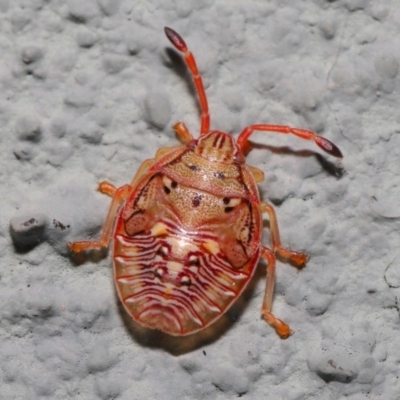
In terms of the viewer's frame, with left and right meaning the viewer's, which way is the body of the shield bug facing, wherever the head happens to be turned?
facing away from the viewer
